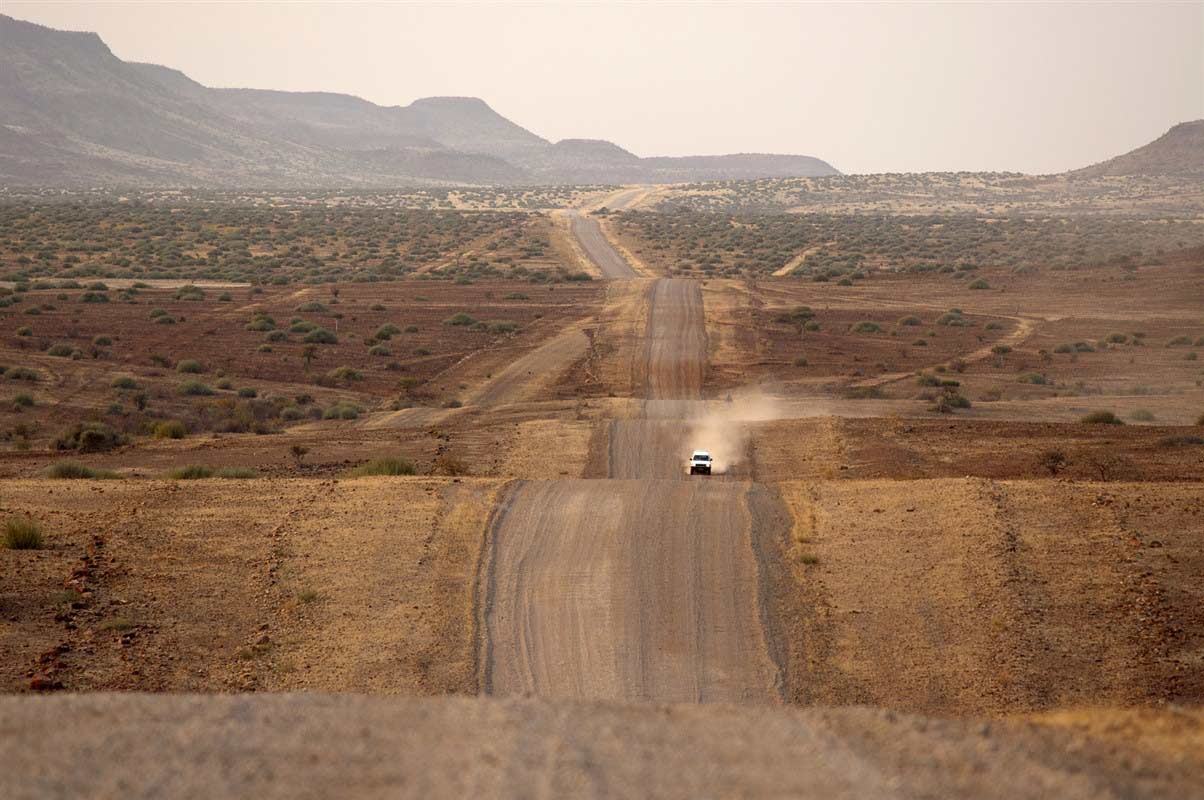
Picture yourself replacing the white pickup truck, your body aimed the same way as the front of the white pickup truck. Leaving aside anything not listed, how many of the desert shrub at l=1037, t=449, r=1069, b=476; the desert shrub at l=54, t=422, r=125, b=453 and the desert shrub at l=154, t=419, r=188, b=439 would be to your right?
2

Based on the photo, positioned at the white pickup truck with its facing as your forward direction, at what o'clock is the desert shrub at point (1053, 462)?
The desert shrub is roughly at 9 o'clock from the white pickup truck.

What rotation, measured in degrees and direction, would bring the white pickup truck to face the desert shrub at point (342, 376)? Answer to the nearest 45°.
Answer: approximately 135° to its right

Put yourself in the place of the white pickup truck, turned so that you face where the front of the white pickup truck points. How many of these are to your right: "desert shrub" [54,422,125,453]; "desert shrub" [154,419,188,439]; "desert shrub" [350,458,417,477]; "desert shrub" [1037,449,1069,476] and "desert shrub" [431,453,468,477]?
4

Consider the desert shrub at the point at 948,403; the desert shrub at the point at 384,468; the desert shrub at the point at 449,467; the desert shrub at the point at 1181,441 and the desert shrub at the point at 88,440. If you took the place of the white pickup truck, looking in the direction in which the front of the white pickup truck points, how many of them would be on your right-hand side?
3

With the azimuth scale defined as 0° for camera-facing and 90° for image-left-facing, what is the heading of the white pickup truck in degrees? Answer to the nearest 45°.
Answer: approximately 0°

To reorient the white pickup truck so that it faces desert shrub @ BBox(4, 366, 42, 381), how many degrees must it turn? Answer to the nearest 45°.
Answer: approximately 90° to its right

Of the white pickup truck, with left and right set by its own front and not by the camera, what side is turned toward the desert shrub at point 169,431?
right

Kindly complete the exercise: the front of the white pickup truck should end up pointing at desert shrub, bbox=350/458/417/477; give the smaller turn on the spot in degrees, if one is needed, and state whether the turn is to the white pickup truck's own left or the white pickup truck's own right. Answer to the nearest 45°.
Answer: approximately 90° to the white pickup truck's own right

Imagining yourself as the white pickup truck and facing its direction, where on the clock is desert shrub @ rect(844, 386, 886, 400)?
The desert shrub is roughly at 7 o'clock from the white pickup truck.

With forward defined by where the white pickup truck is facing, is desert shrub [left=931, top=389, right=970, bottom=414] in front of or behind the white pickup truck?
behind

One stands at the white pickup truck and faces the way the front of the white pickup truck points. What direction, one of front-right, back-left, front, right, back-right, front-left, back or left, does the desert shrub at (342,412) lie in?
back-right

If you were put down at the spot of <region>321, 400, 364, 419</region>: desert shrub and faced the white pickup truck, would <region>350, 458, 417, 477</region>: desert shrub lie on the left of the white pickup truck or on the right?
right

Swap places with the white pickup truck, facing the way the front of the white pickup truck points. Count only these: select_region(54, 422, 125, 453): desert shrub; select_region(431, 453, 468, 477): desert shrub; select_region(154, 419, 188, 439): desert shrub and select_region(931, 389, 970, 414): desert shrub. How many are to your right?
3
